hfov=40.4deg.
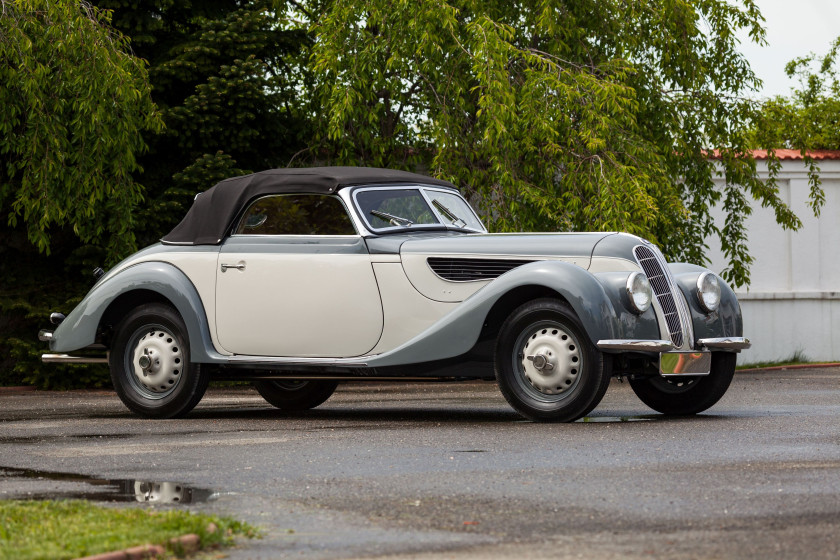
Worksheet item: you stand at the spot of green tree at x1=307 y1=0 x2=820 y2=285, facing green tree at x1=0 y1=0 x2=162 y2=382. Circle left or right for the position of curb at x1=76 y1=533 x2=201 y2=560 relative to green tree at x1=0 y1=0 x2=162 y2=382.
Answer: left

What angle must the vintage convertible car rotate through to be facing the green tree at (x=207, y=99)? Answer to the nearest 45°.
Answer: approximately 135° to its left

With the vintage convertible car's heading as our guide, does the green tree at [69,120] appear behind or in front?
behind

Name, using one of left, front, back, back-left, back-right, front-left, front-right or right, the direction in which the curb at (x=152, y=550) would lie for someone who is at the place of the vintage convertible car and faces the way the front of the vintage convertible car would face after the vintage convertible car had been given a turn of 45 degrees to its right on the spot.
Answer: front

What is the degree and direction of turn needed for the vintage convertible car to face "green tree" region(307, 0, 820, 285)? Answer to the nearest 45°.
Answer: approximately 135° to its left

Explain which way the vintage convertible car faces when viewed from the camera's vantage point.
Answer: facing the viewer and to the right of the viewer

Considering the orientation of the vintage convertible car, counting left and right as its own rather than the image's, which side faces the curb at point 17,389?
back
